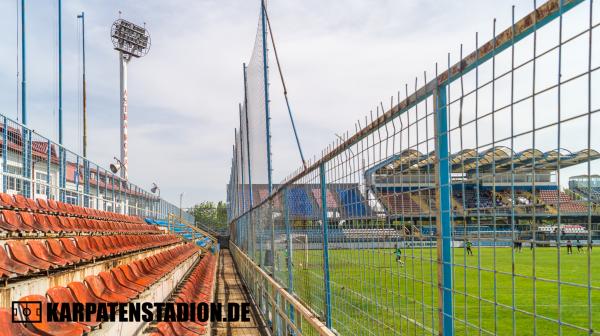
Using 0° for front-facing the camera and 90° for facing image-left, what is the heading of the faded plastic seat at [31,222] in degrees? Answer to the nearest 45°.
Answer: approximately 315°

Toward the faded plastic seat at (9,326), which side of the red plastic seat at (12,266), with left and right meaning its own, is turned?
right

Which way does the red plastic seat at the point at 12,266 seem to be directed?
to the viewer's right

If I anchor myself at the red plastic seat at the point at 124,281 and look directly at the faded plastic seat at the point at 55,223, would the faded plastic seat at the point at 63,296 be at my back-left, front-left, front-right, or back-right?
back-left

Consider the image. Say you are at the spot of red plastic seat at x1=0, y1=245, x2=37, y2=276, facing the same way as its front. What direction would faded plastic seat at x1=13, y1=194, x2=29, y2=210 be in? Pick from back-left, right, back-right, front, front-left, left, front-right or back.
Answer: left

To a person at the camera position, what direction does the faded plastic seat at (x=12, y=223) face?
facing the viewer and to the right of the viewer

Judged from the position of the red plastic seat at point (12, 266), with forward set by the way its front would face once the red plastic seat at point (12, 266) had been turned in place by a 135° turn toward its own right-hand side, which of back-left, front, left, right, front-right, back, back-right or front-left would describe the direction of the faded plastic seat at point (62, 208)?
back-right

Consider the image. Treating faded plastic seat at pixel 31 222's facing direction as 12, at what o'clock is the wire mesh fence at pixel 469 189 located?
The wire mesh fence is roughly at 1 o'clock from the faded plastic seat.

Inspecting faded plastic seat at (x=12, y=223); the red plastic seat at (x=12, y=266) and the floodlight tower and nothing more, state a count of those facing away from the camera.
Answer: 0

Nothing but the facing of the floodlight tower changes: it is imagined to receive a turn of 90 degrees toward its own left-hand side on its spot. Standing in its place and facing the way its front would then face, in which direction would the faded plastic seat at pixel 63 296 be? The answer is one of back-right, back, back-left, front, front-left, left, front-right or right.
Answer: back-right
